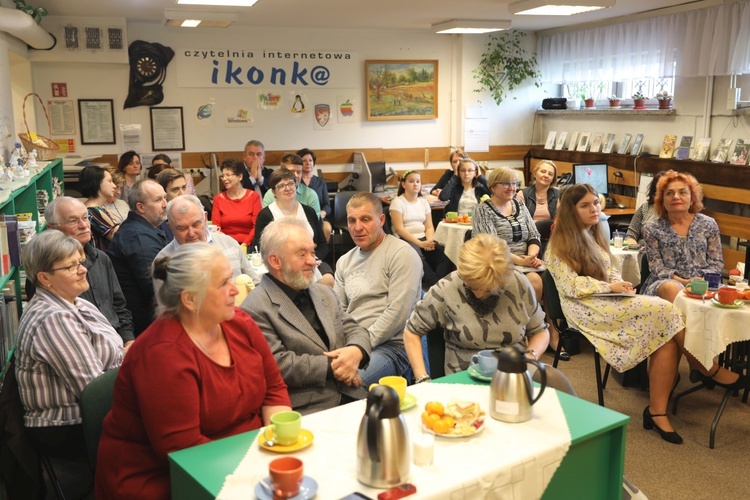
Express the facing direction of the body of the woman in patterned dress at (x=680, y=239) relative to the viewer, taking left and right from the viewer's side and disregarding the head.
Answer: facing the viewer

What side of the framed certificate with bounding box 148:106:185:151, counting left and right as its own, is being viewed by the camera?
front

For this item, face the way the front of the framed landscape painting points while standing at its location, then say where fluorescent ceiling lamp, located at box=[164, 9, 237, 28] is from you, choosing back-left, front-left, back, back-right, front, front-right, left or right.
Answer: front-right

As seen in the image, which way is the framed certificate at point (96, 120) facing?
toward the camera

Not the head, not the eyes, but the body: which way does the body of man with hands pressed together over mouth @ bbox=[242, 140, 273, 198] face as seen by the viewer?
toward the camera

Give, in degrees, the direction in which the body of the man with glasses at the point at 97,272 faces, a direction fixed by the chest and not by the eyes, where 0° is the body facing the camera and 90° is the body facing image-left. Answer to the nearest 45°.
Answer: approximately 315°

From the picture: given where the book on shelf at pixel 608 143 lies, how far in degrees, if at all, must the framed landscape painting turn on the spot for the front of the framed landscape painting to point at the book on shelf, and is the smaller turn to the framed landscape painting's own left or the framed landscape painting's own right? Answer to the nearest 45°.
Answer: approximately 90° to the framed landscape painting's own left
